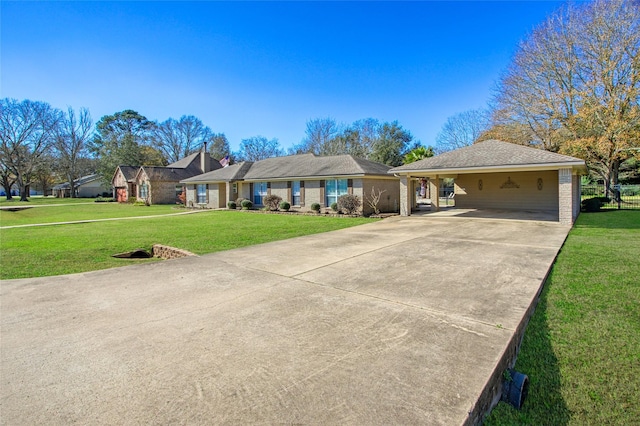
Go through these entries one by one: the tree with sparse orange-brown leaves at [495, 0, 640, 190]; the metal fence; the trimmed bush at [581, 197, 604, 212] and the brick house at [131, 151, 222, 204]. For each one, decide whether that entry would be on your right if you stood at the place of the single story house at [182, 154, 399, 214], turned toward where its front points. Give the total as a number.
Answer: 1

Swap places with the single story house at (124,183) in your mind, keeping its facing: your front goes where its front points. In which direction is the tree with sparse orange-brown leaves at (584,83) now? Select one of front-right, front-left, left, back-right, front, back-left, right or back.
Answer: left

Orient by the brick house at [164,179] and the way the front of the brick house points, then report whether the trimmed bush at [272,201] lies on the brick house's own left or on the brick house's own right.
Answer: on the brick house's own left

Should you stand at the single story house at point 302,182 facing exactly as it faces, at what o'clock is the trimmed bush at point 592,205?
The trimmed bush is roughly at 8 o'clock from the single story house.

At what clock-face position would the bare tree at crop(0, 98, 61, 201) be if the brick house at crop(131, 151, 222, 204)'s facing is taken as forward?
The bare tree is roughly at 3 o'clock from the brick house.

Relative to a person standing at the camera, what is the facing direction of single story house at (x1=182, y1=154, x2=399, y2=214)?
facing the viewer and to the left of the viewer

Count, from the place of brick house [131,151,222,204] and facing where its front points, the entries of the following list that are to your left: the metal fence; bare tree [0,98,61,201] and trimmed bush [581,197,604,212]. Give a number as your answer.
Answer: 2

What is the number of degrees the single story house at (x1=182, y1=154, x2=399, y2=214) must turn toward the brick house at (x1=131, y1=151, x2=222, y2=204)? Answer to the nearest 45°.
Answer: approximately 90° to its right

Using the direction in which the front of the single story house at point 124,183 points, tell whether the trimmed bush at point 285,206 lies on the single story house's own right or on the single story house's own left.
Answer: on the single story house's own left

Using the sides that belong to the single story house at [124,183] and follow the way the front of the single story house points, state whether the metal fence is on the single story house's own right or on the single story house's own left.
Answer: on the single story house's own left

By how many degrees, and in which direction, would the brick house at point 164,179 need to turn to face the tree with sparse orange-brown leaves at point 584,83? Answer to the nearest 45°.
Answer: approximately 90° to its left

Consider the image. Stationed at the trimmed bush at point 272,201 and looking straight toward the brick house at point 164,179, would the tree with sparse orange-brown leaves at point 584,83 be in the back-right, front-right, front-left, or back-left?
back-right
